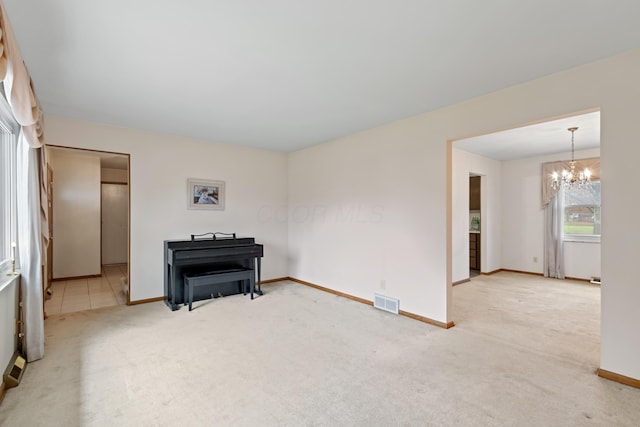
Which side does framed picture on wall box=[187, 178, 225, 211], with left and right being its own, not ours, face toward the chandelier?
left

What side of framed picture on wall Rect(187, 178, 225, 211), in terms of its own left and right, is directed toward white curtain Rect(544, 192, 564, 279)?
left

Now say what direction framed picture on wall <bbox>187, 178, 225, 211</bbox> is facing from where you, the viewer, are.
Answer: facing the viewer

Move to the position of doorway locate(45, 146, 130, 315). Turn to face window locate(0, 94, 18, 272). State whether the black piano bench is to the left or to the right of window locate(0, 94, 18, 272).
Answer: left

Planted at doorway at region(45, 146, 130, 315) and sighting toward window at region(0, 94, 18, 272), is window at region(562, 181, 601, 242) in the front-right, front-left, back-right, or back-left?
front-left

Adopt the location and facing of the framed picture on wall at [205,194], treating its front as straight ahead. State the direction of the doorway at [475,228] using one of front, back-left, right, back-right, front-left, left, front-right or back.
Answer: left

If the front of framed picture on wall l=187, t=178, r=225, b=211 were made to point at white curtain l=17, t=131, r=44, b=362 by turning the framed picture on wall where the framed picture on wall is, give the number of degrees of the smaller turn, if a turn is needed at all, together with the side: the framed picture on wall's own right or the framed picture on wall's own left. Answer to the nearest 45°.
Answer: approximately 45° to the framed picture on wall's own right

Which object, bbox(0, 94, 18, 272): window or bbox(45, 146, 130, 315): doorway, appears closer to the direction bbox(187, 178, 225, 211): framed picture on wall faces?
the window

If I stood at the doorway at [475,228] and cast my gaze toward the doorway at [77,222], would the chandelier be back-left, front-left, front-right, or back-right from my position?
back-left

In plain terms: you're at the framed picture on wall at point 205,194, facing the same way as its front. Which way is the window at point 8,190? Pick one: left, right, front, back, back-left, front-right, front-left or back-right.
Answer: front-right

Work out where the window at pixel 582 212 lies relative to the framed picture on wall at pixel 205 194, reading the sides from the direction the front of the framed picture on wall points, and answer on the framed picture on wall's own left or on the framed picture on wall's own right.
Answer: on the framed picture on wall's own left

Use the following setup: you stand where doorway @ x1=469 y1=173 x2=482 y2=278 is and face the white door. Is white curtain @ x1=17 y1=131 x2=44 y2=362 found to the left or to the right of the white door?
left

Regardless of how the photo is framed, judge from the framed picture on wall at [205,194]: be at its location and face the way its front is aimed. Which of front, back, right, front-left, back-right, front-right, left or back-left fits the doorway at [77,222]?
back-right

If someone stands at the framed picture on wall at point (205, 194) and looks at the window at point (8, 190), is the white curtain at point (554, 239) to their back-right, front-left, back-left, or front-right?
back-left
